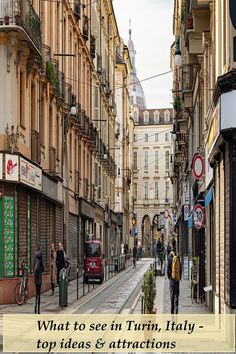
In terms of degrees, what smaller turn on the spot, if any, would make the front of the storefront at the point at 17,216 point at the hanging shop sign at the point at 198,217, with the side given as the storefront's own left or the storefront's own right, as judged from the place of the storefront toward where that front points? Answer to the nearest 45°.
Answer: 0° — it already faces it

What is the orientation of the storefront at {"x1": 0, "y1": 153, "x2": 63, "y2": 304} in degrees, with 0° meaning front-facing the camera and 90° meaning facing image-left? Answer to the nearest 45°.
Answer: approximately 315°

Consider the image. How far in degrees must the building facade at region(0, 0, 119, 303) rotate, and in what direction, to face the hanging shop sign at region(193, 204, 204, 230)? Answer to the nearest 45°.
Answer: approximately 45° to its right

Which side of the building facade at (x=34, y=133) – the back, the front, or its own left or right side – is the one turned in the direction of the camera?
right

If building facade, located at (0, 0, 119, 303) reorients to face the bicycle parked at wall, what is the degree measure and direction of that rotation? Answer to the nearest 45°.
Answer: approximately 90° to its right

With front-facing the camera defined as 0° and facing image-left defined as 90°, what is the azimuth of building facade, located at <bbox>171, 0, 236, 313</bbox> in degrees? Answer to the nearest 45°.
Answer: approximately 90°

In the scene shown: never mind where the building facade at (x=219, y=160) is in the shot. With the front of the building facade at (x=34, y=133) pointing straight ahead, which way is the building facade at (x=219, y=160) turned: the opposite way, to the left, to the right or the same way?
the opposite way

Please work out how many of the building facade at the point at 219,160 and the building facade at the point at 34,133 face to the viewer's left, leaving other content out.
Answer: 1
